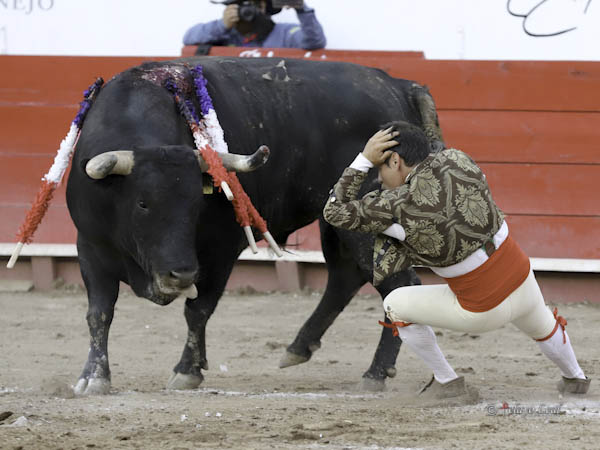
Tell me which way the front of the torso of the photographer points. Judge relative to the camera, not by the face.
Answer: toward the camera

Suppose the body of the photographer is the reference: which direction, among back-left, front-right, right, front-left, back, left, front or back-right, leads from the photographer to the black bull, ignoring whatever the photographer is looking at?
front

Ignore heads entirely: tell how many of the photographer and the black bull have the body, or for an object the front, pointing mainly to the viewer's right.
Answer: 0

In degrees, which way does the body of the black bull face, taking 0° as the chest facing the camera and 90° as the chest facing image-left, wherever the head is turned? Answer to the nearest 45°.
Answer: approximately 45°

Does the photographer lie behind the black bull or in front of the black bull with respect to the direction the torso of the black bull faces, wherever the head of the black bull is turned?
behind
